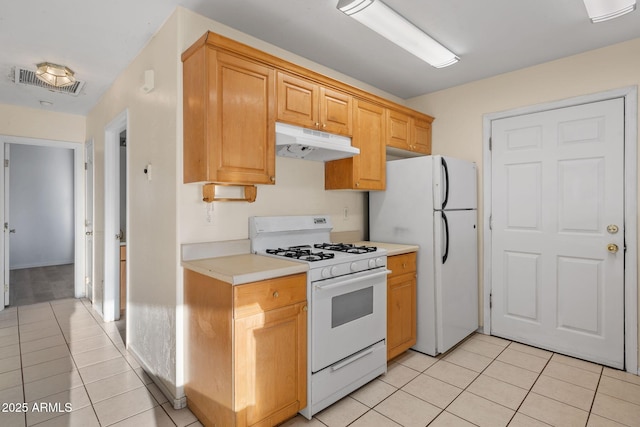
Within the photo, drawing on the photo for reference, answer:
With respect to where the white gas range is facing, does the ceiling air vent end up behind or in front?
behind

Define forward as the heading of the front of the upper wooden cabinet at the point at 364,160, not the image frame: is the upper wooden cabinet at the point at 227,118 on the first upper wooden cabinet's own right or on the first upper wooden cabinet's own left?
on the first upper wooden cabinet's own right

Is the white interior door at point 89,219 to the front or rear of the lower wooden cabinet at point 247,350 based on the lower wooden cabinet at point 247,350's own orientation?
to the rear

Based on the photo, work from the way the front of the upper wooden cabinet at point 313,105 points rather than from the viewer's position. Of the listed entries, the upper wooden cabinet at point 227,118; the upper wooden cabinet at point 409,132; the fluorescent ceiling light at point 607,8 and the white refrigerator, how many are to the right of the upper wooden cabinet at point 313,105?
1

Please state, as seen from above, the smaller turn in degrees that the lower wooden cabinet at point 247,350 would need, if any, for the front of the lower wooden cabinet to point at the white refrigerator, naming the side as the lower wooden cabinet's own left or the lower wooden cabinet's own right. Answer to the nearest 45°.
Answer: approximately 90° to the lower wooden cabinet's own left

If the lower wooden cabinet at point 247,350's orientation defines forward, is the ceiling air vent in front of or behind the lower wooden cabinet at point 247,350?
behind

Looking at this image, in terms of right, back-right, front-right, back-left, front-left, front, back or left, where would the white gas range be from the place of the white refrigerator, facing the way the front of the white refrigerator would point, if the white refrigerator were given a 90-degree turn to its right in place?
front

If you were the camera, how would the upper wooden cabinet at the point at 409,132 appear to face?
facing the viewer and to the right of the viewer

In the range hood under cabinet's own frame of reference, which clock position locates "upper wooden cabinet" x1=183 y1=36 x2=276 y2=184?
The upper wooden cabinet is roughly at 3 o'clock from the range hood under cabinet.
